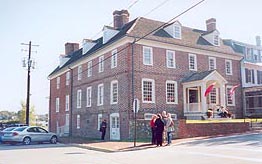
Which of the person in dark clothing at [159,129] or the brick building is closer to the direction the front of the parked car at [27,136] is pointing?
the brick building

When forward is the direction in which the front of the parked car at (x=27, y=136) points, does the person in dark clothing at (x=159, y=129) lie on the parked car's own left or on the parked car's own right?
on the parked car's own right

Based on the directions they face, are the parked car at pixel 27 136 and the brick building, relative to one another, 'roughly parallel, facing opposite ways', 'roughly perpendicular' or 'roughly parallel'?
roughly perpendicular

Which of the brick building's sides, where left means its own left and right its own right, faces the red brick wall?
front

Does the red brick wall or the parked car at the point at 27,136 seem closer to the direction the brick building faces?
the red brick wall

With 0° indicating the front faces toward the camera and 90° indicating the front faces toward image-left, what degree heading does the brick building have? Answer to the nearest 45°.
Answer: approximately 315°

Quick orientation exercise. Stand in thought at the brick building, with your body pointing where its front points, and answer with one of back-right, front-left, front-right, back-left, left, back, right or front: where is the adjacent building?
left

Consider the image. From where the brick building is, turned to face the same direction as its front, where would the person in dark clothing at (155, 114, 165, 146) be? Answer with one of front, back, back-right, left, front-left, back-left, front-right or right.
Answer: front-right
